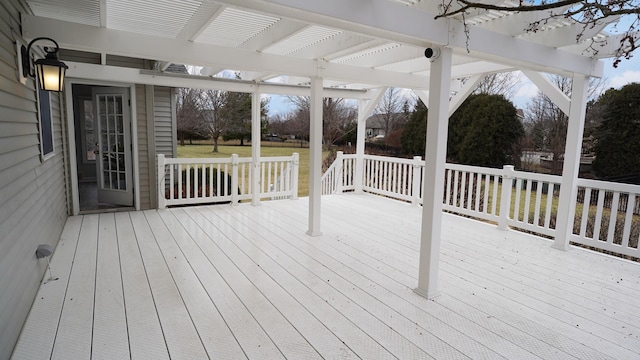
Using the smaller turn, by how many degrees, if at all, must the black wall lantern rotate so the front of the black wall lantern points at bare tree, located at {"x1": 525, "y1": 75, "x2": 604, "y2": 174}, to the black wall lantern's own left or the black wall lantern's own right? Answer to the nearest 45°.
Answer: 0° — it already faces it

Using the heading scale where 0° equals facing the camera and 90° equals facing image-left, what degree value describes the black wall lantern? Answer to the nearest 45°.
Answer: approximately 270°

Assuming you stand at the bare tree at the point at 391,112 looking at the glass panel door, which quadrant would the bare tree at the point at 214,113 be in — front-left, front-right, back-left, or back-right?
front-right

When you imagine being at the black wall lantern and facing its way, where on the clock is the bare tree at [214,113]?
The bare tree is roughly at 10 o'clock from the black wall lantern.

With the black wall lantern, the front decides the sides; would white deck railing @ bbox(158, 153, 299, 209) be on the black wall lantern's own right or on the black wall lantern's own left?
on the black wall lantern's own left

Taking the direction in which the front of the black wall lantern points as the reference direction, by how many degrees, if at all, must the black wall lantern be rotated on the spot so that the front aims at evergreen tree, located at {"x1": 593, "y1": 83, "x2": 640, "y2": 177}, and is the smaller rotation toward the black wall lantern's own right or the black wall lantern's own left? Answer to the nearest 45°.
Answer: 0° — it already faces it

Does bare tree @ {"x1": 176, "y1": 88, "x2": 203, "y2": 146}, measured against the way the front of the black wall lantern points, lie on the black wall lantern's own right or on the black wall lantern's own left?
on the black wall lantern's own left

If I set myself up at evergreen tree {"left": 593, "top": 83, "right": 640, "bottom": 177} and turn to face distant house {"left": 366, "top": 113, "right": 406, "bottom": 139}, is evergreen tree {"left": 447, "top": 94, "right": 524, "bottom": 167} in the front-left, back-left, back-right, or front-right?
front-left

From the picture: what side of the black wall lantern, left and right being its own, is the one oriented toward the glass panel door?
left

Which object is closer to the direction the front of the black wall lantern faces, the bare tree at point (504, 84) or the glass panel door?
the bare tree

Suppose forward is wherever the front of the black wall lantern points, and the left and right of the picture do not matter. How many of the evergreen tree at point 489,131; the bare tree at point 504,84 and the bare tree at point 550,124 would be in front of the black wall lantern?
3
